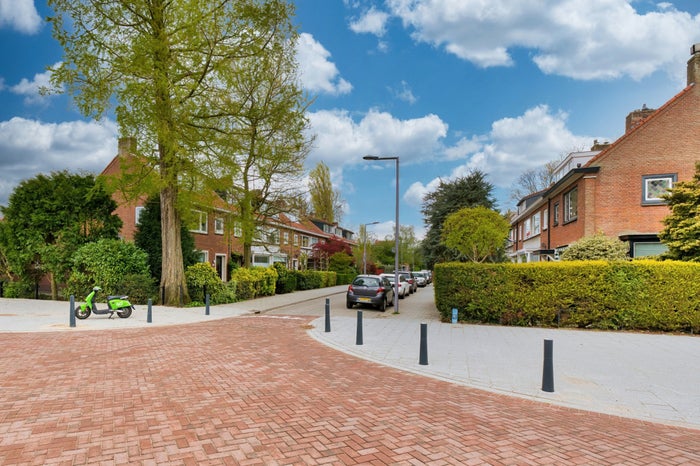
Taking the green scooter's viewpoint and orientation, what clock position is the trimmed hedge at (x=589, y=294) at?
The trimmed hedge is roughly at 7 o'clock from the green scooter.

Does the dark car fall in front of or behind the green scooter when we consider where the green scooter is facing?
behind

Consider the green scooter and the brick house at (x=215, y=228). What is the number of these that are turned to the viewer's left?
1

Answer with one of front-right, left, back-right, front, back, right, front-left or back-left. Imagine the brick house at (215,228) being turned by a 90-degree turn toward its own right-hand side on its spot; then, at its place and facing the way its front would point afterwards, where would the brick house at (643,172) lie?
left

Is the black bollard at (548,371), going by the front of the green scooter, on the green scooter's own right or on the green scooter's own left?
on the green scooter's own left

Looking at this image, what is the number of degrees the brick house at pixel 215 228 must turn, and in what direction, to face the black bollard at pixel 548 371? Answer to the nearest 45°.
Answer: approximately 45° to its right

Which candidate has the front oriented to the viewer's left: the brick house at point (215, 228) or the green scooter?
the green scooter

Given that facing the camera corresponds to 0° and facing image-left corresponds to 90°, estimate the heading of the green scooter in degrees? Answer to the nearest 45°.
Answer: approximately 90°

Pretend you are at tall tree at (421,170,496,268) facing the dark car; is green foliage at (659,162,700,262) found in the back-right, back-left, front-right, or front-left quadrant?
front-left

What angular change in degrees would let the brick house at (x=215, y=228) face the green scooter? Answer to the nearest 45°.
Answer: approximately 45° to its right

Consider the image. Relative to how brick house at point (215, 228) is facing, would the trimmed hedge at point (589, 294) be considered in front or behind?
in front
